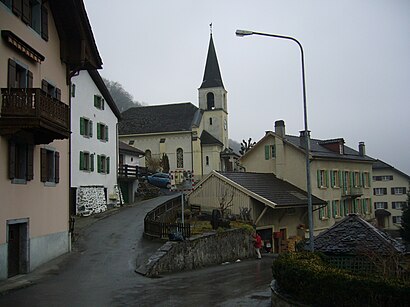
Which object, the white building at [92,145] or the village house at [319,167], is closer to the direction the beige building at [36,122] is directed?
the village house

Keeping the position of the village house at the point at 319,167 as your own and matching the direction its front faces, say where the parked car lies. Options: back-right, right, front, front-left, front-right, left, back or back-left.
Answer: back-right

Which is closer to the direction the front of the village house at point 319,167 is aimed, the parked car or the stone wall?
the stone wall

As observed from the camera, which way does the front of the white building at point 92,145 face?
facing the viewer and to the right of the viewer

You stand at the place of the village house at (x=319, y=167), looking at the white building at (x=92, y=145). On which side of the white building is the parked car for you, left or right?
right

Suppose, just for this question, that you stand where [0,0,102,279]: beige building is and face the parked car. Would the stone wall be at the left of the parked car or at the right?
right

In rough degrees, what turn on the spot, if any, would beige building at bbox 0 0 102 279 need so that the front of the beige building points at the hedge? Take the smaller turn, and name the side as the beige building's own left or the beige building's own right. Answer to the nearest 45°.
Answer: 0° — it already faces it

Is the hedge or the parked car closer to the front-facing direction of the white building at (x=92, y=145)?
the hedge

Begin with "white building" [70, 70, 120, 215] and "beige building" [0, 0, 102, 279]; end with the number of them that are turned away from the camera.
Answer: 0

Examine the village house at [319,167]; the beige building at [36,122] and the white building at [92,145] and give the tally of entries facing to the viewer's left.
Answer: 0

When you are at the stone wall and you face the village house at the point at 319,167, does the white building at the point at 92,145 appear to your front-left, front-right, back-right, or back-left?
front-left

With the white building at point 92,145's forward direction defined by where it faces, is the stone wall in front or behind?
in front

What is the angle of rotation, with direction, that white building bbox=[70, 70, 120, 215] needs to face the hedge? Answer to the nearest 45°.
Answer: approximately 45° to its right

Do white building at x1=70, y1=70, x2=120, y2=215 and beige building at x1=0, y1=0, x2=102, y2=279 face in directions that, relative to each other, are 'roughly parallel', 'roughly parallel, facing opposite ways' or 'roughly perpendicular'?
roughly parallel

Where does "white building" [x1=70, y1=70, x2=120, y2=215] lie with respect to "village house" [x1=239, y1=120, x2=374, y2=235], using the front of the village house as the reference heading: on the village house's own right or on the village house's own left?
on the village house's own right
